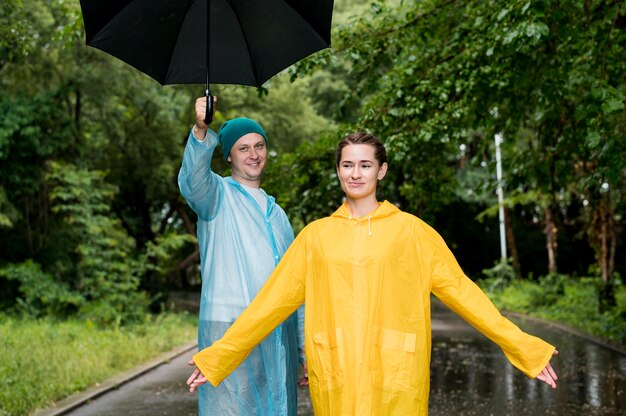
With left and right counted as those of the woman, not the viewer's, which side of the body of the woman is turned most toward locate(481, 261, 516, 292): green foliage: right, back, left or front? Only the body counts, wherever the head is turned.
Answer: back

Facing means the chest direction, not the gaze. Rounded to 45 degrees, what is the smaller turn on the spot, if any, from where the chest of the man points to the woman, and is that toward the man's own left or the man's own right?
0° — they already face them

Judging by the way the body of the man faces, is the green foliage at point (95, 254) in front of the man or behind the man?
behind

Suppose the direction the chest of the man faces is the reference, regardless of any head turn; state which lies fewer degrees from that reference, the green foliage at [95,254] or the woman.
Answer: the woman

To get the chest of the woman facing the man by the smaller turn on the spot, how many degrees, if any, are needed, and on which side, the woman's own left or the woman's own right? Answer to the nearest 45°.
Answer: approximately 135° to the woman's own right

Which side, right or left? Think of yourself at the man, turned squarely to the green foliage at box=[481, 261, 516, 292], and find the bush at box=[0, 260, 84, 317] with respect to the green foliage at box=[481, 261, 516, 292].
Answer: left

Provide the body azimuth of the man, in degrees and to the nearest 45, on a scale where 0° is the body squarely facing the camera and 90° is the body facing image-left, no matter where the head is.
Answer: approximately 315°

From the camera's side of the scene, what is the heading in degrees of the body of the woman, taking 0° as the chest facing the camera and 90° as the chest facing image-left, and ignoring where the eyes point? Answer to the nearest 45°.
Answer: approximately 0°

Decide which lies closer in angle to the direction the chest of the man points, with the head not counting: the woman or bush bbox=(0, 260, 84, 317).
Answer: the woman

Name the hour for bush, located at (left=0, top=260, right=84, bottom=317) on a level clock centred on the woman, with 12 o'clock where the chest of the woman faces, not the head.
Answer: The bush is roughly at 5 o'clock from the woman.
